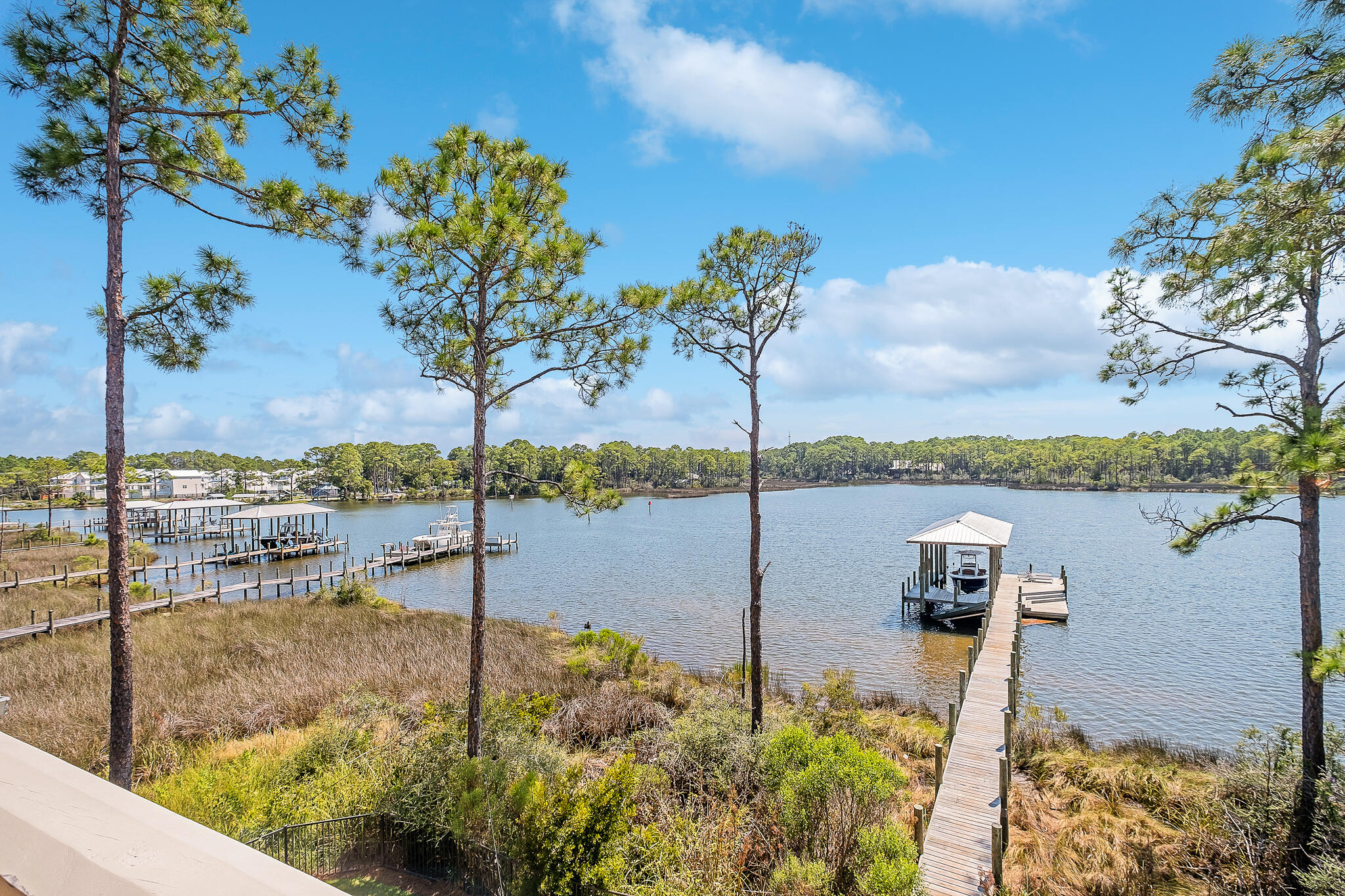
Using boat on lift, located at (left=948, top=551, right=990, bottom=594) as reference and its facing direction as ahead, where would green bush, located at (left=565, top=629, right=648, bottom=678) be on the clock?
The green bush is roughly at 1 o'clock from the boat on lift.

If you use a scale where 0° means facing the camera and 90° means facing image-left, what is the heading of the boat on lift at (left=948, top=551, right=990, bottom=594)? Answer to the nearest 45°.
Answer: approximately 0°

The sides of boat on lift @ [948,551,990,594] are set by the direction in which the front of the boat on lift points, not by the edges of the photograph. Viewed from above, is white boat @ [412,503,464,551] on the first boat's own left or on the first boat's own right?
on the first boat's own right

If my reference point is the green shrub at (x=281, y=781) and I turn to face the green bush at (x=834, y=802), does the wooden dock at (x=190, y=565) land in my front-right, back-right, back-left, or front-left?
back-left

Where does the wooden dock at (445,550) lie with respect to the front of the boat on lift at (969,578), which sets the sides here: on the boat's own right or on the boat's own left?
on the boat's own right

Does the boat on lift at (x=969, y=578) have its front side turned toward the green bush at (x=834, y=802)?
yes

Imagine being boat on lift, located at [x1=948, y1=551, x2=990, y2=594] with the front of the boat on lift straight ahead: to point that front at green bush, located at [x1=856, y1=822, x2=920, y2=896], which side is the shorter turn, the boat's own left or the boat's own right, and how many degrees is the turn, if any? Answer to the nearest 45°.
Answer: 0° — it already faces it

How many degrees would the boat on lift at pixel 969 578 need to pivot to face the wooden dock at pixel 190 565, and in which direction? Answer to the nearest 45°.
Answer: approximately 90° to its right
